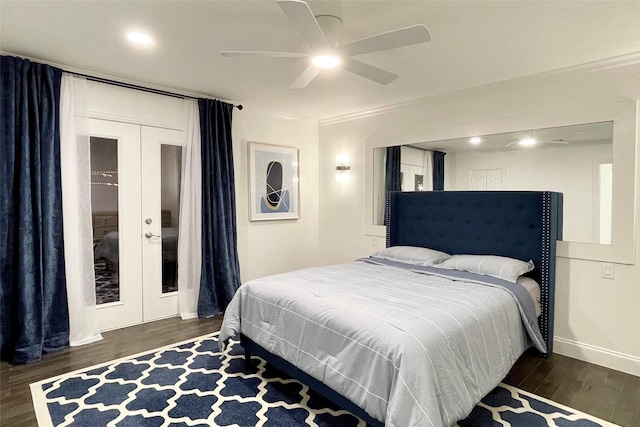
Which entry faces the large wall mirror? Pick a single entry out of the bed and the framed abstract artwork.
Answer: the framed abstract artwork

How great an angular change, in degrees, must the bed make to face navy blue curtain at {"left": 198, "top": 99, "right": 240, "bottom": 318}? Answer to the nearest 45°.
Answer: approximately 90° to its right

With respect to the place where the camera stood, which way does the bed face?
facing the viewer and to the left of the viewer

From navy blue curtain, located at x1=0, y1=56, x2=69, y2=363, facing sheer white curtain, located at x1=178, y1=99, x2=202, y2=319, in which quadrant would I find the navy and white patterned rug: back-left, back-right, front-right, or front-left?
front-right

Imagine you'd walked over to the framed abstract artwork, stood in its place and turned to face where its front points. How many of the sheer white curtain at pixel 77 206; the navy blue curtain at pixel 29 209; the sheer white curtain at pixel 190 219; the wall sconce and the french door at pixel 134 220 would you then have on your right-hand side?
4

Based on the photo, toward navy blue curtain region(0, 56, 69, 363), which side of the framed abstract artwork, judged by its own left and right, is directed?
right

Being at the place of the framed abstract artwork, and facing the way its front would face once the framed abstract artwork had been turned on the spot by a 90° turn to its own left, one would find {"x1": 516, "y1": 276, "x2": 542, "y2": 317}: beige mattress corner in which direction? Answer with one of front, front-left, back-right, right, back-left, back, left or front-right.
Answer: right

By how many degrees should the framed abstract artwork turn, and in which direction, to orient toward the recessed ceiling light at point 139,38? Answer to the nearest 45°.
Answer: approximately 90° to its right

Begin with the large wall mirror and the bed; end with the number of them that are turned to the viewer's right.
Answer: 0

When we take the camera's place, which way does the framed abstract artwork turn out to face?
facing the viewer and to the right of the viewer

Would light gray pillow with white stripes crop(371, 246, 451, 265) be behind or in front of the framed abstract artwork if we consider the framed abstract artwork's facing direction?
in front

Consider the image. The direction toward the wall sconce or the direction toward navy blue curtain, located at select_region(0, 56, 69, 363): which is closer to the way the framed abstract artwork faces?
the wall sconce

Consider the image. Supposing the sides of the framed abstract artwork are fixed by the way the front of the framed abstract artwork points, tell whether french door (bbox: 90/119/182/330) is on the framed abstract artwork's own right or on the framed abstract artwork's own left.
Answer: on the framed abstract artwork's own right

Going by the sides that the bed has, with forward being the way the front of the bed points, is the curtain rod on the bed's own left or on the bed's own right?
on the bed's own right

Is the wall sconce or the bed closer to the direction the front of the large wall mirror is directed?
the bed

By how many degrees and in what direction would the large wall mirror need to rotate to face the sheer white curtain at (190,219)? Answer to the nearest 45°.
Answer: approximately 45° to its right
